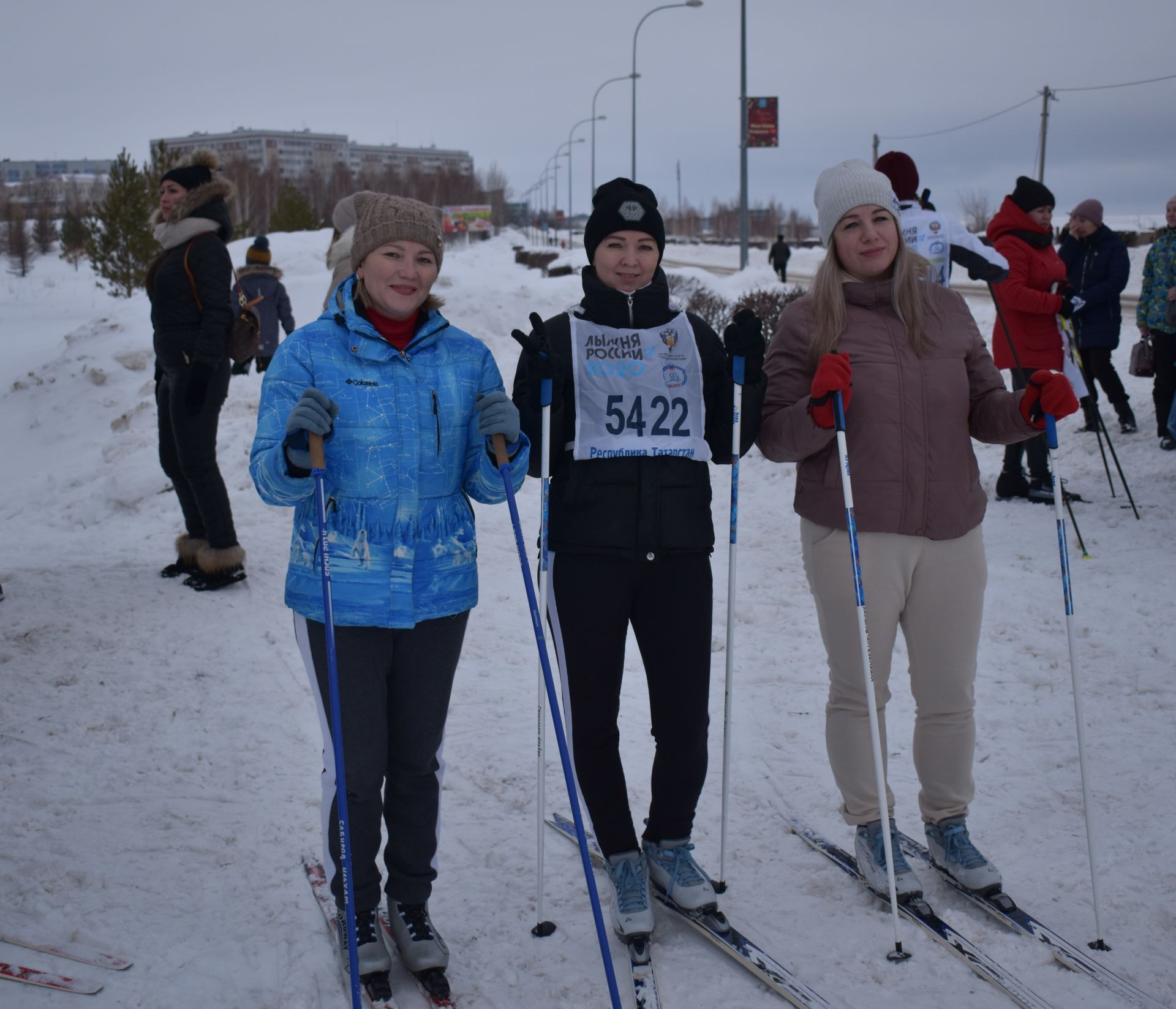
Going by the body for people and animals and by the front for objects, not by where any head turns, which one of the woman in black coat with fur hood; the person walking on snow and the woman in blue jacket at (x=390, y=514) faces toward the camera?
the woman in blue jacket

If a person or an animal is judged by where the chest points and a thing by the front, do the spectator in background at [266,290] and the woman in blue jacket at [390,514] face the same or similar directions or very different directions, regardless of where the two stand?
very different directions

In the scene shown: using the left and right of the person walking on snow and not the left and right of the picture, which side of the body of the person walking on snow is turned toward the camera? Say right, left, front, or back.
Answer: back

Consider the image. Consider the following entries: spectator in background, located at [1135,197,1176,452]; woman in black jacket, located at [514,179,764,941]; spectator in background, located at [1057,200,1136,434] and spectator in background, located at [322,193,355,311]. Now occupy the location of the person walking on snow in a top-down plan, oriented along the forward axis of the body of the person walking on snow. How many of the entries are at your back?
4

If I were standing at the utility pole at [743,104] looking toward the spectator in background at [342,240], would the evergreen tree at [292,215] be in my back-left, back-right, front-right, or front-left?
back-right

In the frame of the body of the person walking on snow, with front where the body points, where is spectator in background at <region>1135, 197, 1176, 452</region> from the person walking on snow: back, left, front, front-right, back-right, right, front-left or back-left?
back

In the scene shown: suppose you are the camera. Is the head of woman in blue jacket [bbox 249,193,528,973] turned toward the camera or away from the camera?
toward the camera

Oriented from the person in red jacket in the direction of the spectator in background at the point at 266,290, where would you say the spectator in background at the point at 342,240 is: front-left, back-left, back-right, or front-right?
front-left

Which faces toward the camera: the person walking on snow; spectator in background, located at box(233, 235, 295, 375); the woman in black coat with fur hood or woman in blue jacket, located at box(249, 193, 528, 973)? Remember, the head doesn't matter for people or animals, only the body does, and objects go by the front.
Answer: the woman in blue jacket

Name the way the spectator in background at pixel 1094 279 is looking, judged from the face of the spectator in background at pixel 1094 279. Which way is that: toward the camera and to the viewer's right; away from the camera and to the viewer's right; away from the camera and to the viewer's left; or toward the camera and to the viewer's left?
toward the camera and to the viewer's left

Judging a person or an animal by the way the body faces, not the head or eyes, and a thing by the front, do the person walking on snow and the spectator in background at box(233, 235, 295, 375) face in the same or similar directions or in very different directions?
same or similar directions

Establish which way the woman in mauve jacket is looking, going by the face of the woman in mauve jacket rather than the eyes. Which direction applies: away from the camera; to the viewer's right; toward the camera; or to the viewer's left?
toward the camera

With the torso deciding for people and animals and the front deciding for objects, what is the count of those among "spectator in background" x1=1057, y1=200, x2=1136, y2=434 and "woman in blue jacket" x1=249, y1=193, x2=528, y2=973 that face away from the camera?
0

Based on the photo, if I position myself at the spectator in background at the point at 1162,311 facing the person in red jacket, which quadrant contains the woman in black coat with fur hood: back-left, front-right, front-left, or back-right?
front-right

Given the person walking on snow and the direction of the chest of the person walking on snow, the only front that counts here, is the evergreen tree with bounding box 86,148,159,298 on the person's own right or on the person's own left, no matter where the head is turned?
on the person's own left

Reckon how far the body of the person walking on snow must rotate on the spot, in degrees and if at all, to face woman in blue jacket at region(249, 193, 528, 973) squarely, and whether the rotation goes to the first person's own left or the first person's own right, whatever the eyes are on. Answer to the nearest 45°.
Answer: approximately 180°
